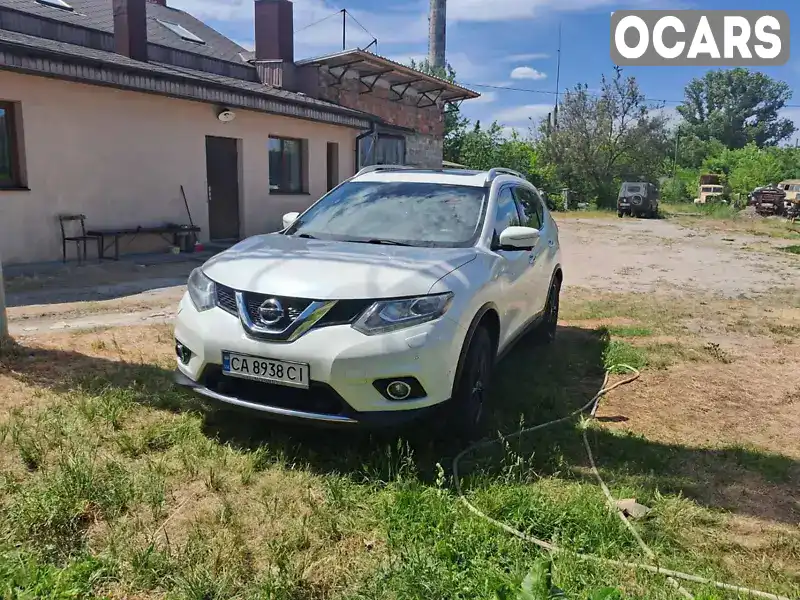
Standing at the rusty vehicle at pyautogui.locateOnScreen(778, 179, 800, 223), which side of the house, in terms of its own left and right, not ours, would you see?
left

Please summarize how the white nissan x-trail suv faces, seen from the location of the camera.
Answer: facing the viewer and to the left of the viewer

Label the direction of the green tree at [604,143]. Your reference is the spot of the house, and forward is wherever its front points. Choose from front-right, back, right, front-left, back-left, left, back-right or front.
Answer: left

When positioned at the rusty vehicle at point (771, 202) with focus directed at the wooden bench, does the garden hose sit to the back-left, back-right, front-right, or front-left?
front-left

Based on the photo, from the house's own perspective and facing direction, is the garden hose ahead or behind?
ahead

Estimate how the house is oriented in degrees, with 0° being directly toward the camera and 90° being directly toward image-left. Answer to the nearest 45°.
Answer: approximately 315°

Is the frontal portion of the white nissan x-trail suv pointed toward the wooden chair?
no

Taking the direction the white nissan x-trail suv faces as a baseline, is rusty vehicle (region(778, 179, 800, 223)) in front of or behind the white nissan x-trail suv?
behind

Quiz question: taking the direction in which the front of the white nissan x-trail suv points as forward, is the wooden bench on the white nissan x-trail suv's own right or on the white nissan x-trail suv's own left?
on the white nissan x-trail suv's own right

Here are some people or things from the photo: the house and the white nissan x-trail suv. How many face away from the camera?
0

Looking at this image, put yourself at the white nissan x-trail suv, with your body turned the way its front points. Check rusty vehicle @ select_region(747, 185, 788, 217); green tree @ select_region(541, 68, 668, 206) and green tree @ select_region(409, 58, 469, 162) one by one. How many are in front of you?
0

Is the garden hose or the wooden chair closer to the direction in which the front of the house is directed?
the garden hose

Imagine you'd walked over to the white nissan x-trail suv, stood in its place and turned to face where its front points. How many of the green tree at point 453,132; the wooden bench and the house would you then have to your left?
0

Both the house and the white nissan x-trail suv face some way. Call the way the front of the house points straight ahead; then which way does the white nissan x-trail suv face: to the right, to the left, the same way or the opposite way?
to the right

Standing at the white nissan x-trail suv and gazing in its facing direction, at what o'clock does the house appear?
The house is roughly at 4 o'clock from the white nissan x-trail suv.

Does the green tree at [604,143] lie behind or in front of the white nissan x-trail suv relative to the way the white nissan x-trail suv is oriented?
behind

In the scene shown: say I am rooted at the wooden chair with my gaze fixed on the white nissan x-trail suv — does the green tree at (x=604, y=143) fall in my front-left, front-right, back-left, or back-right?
back-left
